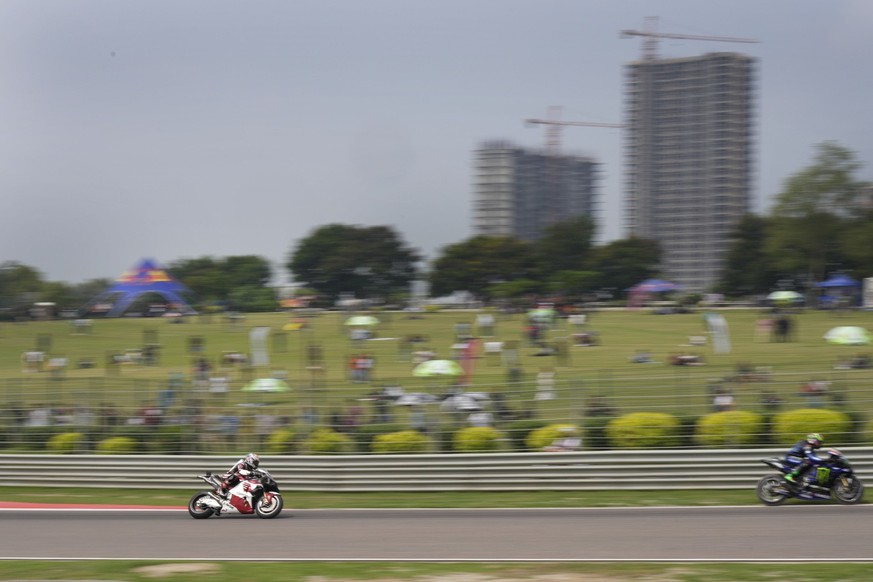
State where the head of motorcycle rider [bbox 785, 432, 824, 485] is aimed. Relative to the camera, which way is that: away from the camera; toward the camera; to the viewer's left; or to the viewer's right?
to the viewer's right

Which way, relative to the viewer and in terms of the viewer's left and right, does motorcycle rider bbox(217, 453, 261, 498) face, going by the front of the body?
facing to the right of the viewer

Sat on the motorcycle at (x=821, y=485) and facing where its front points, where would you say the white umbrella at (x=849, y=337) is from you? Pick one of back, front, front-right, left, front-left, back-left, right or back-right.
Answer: left

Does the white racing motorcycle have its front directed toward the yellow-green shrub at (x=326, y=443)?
no

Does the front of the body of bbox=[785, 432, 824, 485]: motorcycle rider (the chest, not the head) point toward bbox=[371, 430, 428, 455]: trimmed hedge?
no

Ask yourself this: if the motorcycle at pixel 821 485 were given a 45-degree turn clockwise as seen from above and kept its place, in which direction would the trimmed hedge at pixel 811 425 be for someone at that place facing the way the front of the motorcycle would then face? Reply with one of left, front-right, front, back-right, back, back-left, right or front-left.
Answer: back-left

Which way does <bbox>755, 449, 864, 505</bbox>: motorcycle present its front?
to the viewer's right

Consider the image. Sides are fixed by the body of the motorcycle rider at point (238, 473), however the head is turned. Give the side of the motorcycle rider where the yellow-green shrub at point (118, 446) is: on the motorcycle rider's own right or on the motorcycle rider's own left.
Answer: on the motorcycle rider's own left

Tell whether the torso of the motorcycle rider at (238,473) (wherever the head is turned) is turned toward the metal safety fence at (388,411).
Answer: no

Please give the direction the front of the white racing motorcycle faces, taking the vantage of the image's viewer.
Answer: facing to the right of the viewer

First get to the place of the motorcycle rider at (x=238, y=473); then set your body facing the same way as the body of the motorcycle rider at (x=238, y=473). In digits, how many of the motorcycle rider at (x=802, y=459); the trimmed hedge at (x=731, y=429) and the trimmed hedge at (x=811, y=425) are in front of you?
3
